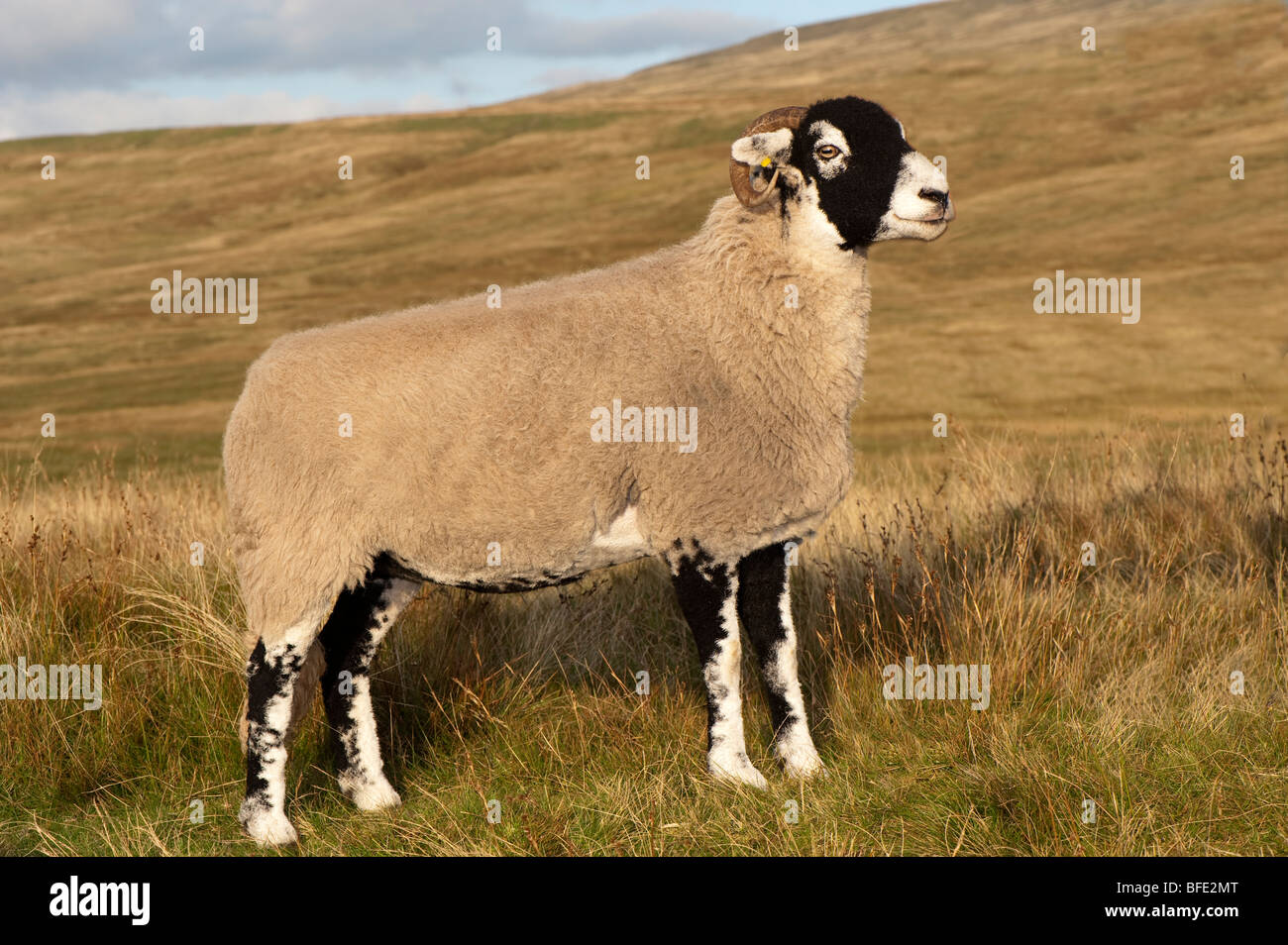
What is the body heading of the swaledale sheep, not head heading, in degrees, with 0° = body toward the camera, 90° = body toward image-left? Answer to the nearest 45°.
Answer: approximately 270°
